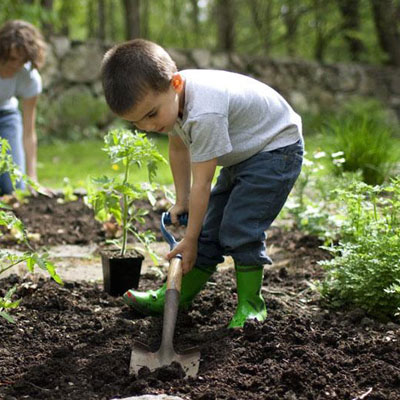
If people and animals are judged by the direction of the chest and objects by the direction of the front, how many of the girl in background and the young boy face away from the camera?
0

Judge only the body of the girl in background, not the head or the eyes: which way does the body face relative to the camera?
toward the camera

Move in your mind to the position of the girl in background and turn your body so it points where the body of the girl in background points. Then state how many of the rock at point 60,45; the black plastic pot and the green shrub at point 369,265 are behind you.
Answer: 1

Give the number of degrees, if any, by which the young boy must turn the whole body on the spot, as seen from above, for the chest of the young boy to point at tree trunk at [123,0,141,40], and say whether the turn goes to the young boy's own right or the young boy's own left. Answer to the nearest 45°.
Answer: approximately 135° to the young boy's own right

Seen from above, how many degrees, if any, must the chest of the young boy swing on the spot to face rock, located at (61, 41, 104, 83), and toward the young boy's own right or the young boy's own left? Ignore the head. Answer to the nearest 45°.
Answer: approximately 135° to the young boy's own right

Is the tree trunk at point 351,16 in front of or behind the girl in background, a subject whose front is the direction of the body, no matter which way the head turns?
behind

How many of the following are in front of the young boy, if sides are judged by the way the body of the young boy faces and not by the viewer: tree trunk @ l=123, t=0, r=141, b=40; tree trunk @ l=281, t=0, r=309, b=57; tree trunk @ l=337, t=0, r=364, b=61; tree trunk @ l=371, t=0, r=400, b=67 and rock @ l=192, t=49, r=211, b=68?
0

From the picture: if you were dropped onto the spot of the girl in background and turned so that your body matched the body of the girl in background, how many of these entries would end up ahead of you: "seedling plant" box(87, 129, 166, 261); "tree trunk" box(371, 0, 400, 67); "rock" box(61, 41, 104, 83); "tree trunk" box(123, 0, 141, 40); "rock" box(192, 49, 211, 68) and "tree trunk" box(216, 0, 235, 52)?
1

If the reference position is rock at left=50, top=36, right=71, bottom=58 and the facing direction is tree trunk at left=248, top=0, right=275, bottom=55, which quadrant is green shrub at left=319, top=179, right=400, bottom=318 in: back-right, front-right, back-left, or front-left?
back-right

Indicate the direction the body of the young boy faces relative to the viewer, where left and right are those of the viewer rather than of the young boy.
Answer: facing the viewer and to the left of the viewer

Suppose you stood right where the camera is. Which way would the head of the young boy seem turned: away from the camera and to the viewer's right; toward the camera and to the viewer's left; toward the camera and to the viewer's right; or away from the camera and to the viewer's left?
toward the camera and to the viewer's left

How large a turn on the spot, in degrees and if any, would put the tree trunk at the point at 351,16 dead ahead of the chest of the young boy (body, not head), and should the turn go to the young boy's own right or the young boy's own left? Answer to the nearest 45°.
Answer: approximately 135° to the young boy's own right

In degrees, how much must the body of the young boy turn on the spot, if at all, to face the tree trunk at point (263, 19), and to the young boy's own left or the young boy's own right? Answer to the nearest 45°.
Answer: approximately 135° to the young boy's own right

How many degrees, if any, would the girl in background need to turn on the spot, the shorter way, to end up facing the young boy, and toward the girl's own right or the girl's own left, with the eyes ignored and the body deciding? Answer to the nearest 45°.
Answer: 0° — they already face them

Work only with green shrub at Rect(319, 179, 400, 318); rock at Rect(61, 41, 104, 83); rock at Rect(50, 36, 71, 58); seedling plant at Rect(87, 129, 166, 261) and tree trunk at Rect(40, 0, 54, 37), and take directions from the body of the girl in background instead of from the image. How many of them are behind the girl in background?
3

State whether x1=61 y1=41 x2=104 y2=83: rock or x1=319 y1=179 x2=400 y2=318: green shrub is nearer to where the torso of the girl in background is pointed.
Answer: the green shrub

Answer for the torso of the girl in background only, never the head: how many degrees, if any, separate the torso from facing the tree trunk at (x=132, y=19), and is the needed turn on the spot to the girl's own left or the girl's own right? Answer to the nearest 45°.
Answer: approximately 180°
